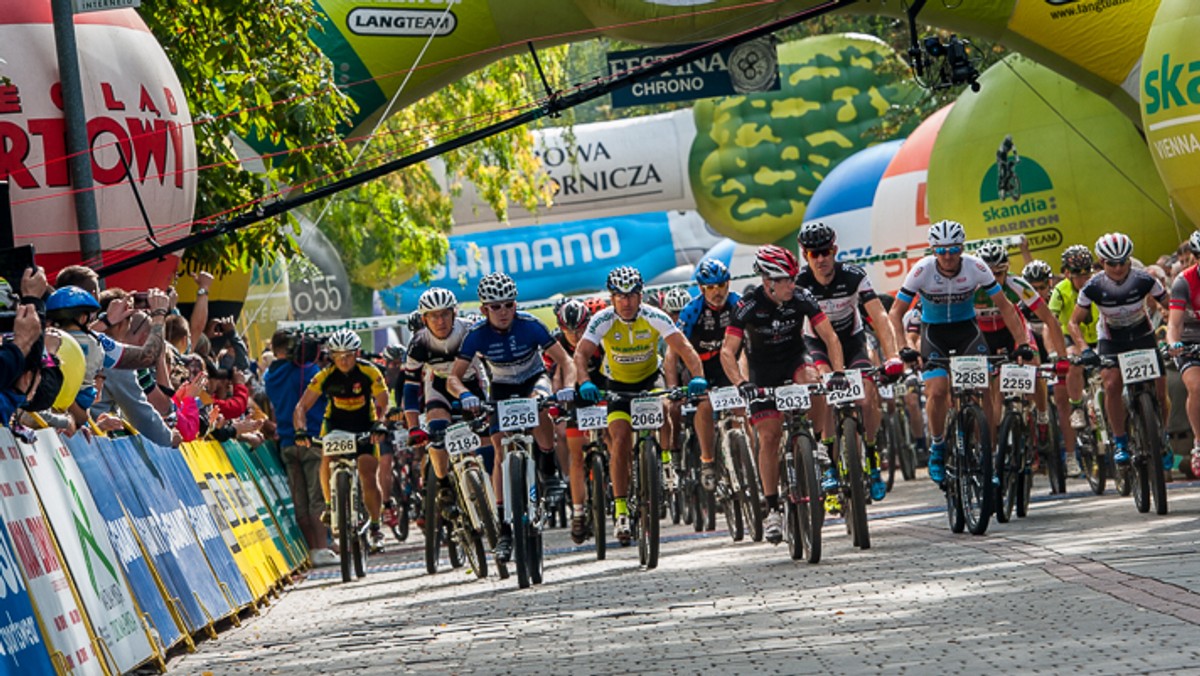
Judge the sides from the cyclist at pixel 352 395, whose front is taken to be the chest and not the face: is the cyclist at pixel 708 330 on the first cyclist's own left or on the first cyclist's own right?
on the first cyclist's own left

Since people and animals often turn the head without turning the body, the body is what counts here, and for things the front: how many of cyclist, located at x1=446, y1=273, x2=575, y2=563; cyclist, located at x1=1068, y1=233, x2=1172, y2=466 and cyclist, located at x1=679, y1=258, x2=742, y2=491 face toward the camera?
3

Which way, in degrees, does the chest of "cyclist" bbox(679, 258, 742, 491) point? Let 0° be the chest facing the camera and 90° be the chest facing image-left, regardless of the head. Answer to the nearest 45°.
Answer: approximately 0°

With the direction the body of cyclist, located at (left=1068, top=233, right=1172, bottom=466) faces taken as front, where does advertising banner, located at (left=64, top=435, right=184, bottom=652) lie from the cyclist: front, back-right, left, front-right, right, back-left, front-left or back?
front-right

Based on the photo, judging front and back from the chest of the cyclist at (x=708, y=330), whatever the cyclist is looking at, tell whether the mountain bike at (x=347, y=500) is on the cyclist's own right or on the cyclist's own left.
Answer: on the cyclist's own right

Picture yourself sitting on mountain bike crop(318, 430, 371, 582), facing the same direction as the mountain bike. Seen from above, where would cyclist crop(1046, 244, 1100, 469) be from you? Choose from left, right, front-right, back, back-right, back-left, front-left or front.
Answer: left

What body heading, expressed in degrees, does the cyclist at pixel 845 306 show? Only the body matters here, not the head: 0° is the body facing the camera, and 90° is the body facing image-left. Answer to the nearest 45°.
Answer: approximately 0°

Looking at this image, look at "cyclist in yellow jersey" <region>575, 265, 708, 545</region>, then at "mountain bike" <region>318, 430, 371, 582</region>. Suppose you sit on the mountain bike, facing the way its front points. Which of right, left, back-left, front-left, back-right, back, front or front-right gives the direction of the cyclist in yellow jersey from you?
front-left
